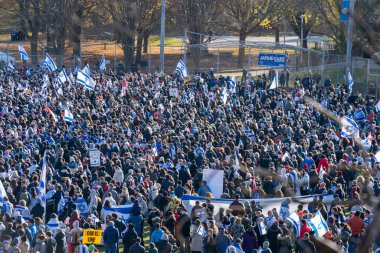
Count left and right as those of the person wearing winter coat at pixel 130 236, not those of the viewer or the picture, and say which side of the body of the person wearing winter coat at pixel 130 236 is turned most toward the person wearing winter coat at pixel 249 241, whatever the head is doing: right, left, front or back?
right

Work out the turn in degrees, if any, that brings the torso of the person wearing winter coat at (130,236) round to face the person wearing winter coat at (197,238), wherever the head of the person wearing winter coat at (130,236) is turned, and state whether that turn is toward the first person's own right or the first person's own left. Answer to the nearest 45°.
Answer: approximately 90° to the first person's own right

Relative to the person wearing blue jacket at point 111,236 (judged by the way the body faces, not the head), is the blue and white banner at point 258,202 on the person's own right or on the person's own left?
on the person's own right

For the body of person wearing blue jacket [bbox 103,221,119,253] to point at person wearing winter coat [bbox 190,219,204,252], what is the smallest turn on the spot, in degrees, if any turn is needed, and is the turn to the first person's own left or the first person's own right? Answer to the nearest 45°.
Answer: approximately 90° to the first person's own right

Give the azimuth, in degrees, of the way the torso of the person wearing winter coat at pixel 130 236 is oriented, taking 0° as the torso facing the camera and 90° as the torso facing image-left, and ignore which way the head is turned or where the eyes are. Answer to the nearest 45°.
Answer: approximately 180°

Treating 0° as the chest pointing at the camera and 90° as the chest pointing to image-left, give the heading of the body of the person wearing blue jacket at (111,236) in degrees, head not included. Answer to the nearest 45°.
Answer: approximately 180°

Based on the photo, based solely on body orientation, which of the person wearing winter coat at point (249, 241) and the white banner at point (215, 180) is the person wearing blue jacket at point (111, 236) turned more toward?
the white banner

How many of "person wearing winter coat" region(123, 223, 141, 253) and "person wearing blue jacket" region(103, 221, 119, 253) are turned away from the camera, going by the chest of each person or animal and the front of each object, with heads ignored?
2

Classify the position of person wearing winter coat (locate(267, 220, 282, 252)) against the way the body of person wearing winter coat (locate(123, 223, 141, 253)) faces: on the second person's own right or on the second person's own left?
on the second person's own right
